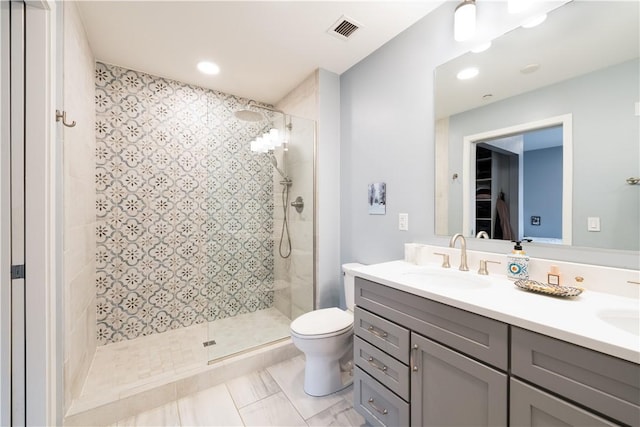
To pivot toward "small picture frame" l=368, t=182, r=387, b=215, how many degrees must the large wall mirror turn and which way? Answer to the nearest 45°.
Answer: approximately 45° to its right

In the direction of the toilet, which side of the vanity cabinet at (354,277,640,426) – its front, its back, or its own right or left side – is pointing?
right

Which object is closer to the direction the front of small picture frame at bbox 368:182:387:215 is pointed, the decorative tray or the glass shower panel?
the glass shower panel

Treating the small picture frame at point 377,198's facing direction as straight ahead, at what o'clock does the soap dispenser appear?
The soap dispenser is roughly at 9 o'clock from the small picture frame.

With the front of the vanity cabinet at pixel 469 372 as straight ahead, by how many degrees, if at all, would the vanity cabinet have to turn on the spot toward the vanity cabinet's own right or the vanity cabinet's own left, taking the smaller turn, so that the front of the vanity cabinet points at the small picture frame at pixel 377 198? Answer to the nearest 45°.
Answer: approximately 90° to the vanity cabinet's own right

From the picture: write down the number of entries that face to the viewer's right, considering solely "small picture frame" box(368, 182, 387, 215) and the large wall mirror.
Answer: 0

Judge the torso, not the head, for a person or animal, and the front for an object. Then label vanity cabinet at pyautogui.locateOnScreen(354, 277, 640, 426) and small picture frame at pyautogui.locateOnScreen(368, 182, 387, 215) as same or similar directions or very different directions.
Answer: same or similar directions

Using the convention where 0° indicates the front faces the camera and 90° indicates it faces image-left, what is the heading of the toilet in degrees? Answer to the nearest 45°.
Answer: approximately 45°

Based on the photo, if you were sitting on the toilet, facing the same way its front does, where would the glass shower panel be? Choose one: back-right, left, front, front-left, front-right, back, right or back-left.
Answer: right

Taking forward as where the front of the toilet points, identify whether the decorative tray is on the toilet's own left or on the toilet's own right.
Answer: on the toilet's own left

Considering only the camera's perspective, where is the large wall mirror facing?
facing the viewer and to the left of the viewer
